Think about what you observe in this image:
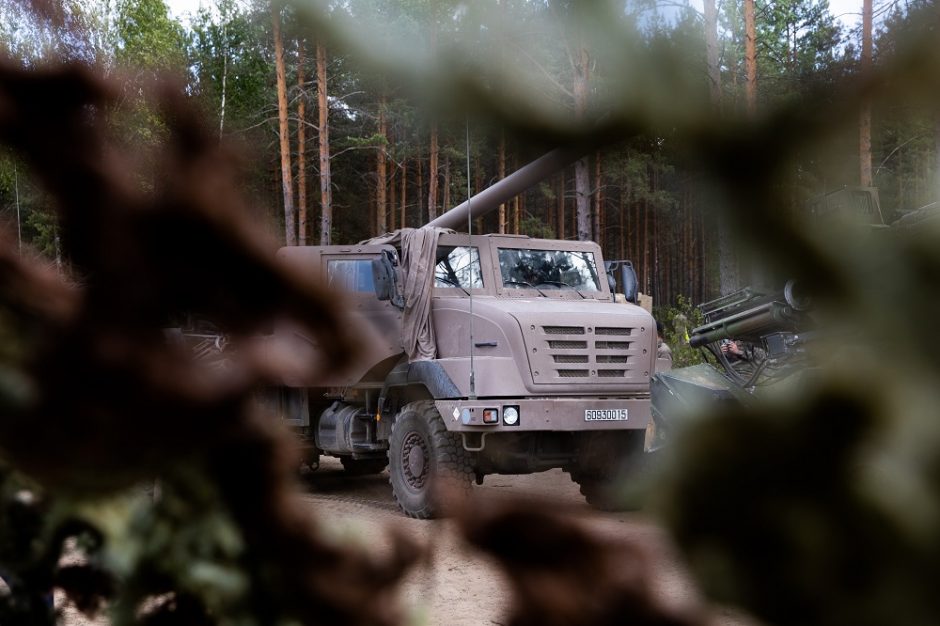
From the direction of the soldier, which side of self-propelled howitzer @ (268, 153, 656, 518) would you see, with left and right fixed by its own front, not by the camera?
left

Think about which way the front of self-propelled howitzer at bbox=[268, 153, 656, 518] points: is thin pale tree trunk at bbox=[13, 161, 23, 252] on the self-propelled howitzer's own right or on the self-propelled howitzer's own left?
on the self-propelled howitzer's own right

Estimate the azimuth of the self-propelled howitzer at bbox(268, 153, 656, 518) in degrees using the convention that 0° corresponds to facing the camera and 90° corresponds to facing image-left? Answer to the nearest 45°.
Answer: approximately 315°
